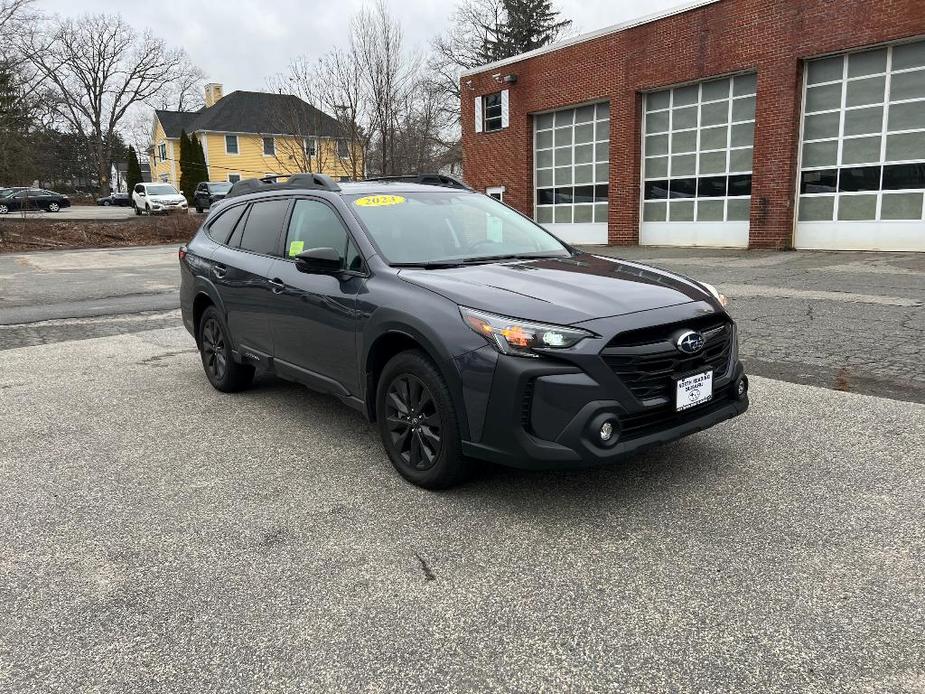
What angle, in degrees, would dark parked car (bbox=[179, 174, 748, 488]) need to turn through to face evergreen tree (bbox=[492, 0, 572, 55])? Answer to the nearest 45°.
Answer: approximately 135° to its left

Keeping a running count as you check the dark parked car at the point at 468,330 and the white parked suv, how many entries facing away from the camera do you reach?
0

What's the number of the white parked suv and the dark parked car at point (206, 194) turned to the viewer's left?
0

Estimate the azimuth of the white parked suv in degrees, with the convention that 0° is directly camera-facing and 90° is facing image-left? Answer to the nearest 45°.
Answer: approximately 315°

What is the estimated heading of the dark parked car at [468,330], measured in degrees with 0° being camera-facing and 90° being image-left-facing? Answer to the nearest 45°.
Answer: approximately 315°

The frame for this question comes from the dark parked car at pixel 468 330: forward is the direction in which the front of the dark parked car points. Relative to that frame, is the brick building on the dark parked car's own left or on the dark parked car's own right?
on the dark parked car's own left

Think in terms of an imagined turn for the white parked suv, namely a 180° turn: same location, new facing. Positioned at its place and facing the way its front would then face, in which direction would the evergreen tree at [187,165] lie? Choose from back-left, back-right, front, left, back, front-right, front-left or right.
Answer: front-right

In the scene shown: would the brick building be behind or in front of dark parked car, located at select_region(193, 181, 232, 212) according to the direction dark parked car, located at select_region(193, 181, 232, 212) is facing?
in front

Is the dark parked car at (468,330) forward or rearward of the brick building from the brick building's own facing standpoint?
forward

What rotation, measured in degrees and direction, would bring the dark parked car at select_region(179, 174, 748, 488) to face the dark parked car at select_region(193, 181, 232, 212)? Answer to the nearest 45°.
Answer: approximately 135° to its left

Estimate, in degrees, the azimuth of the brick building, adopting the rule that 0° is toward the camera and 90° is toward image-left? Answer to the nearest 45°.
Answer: approximately 45°
